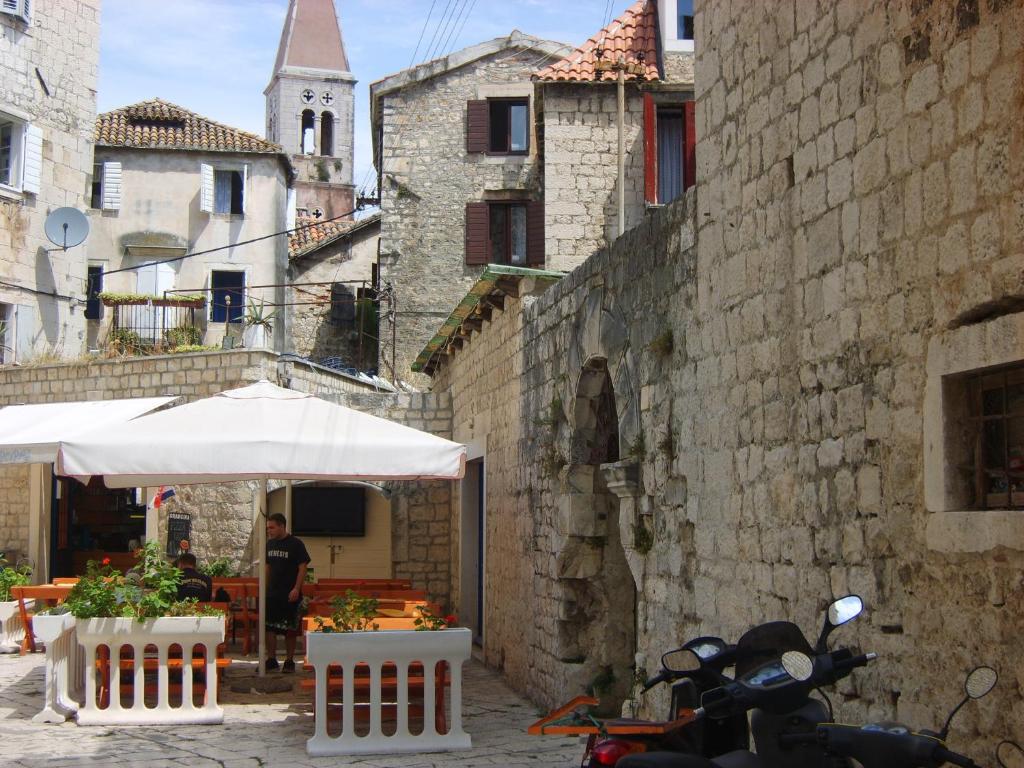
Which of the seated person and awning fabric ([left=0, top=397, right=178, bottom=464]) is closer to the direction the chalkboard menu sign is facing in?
the seated person

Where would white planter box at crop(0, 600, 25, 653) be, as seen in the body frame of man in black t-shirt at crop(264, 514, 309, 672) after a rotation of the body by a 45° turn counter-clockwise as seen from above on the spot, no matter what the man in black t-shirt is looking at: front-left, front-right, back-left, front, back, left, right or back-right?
back-right

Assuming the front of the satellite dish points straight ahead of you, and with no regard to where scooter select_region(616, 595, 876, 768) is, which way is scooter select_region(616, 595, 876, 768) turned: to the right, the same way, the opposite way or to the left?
to the left

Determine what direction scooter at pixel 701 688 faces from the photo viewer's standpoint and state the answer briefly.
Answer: facing away from the viewer and to the right of the viewer

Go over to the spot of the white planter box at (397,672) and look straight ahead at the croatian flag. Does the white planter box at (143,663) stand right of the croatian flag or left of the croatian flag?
left

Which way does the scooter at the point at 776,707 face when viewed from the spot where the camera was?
facing away from the viewer and to the right of the viewer

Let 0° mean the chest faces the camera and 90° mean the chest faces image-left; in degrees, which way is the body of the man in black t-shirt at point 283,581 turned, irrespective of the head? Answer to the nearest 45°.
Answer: approximately 45°

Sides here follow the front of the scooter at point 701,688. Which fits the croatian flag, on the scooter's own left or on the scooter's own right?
on the scooter's own left

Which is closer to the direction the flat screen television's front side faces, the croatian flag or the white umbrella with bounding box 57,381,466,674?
the white umbrella

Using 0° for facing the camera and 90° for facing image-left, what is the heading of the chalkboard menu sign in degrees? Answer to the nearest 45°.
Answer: approximately 0°

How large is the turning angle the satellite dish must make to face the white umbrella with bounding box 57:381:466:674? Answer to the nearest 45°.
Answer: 0° — it already faces it
